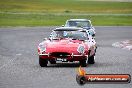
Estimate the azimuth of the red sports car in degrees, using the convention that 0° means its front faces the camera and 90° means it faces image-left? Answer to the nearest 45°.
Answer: approximately 0°
